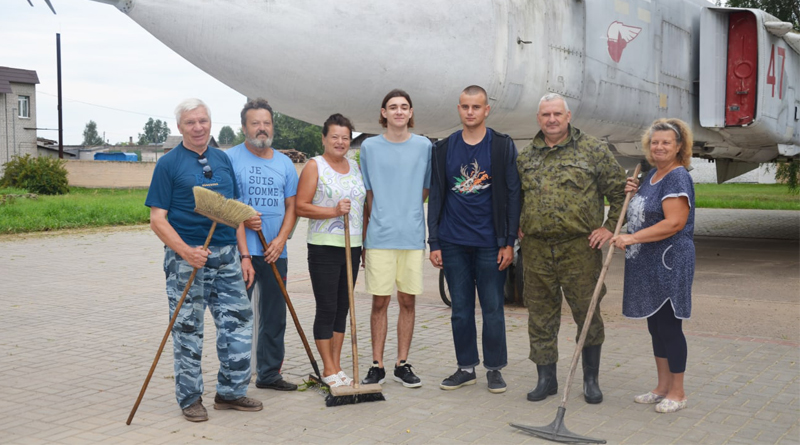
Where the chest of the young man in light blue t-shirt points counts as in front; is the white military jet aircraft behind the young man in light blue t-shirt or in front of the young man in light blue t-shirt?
behind

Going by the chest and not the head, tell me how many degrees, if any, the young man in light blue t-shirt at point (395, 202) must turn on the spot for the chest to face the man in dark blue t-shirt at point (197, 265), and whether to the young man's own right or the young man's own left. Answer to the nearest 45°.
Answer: approximately 45° to the young man's own right

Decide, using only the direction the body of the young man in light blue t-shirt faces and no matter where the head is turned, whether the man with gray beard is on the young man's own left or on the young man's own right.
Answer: on the young man's own right

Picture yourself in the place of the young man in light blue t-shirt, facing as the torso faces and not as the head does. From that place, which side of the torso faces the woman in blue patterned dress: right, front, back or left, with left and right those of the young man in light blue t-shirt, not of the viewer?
left

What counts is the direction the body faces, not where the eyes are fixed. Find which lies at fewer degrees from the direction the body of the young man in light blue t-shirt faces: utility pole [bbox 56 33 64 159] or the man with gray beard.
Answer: the man with gray beard

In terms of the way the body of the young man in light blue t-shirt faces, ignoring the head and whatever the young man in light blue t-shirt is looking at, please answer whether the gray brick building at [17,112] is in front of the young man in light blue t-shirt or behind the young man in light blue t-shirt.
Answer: behind

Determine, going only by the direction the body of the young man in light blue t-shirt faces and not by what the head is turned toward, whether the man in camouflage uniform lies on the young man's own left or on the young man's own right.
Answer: on the young man's own left

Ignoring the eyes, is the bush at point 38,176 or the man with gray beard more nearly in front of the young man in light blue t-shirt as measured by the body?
the man with gray beard

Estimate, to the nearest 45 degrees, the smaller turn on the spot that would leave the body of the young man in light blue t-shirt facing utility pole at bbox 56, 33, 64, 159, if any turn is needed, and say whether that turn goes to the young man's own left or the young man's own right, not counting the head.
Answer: approximately 135° to the young man's own right

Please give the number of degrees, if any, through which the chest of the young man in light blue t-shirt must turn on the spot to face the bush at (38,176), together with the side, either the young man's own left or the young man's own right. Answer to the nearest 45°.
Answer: approximately 135° to the young man's own right

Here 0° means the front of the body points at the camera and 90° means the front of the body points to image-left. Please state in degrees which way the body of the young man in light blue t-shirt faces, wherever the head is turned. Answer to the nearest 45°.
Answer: approximately 0°
